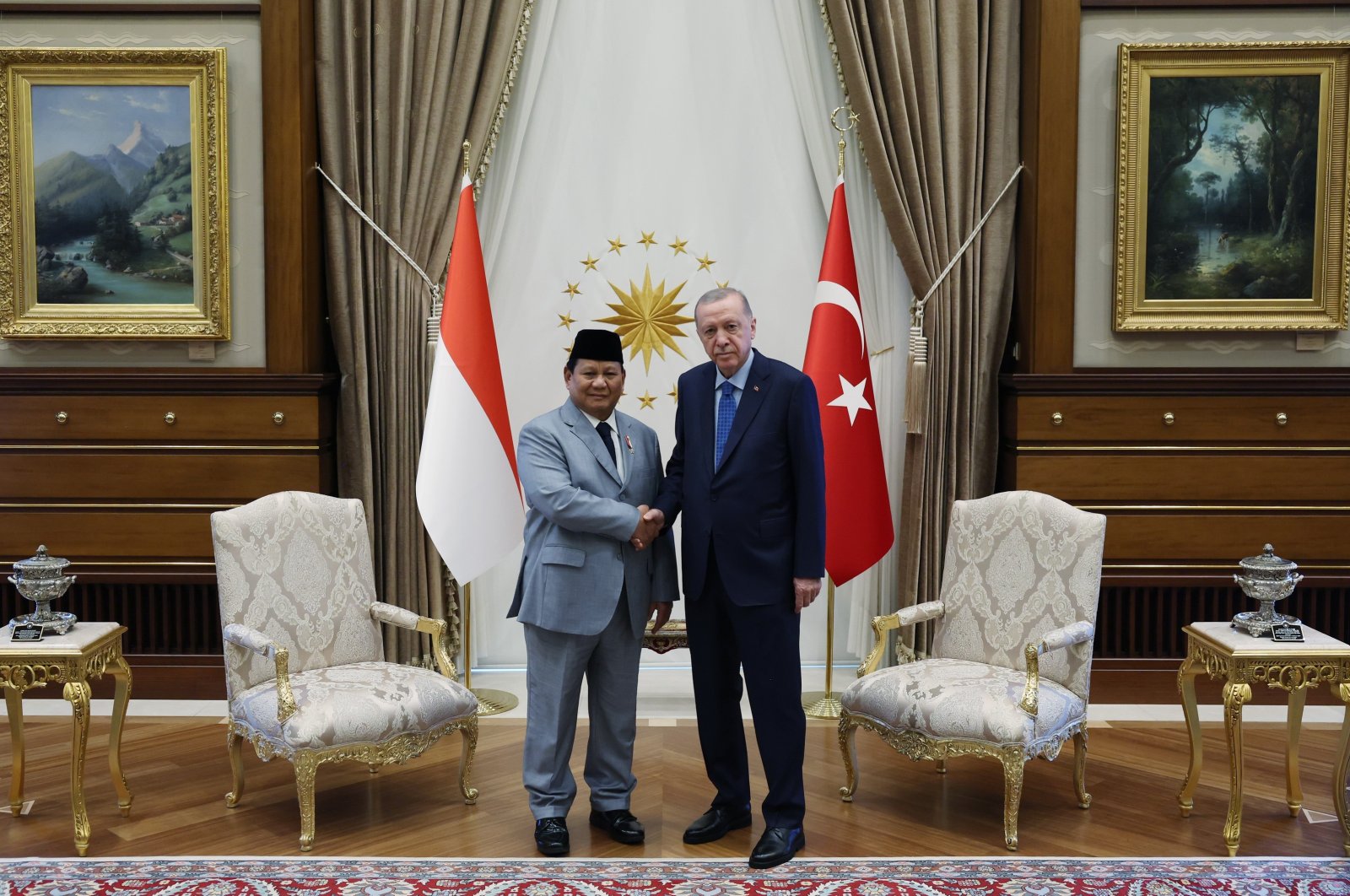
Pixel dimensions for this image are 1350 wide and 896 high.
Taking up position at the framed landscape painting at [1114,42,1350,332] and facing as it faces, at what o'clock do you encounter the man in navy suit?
The man in navy suit is roughly at 1 o'clock from the framed landscape painting.

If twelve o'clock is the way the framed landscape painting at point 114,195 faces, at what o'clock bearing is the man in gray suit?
The man in gray suit is roughly at 11 o'clock from the framed landscape painting.

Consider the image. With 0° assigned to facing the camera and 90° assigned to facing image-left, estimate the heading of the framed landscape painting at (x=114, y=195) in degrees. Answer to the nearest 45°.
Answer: approximately 0°

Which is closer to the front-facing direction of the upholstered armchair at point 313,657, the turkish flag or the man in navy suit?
the man in navy suit

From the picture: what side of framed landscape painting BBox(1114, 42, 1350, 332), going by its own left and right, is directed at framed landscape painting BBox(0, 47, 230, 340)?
right

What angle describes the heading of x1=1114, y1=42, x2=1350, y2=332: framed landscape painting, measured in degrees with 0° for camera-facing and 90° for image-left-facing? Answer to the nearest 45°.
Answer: approximately 0°

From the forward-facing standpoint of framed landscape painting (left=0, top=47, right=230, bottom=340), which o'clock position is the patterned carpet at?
The patterned carpet is roughly at 11 o'clock from the framed landscape painting.

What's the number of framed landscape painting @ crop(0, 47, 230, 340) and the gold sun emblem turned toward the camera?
2

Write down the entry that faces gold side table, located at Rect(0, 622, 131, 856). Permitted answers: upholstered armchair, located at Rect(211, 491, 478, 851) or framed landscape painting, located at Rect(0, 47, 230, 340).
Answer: the framed landscape painting
